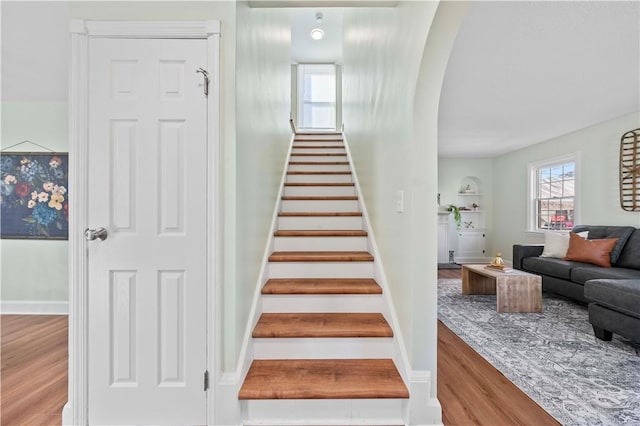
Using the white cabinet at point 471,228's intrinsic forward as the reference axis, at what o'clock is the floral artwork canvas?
The floral artwork canvas is roughly at 1 o'clock from the white cabinet.

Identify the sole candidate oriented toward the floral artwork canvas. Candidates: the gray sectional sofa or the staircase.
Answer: the gray sectional sofa

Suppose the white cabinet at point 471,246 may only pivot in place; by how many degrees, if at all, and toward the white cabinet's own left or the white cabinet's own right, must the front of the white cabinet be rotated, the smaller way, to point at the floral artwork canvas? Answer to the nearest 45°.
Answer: approximately 45° to the white cabinet's own right

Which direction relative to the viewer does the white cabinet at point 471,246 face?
toward the camera

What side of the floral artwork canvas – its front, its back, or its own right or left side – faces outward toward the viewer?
front

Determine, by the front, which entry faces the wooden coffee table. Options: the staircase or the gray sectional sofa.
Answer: the gray sectional sofa

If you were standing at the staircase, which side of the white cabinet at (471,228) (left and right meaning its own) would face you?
front

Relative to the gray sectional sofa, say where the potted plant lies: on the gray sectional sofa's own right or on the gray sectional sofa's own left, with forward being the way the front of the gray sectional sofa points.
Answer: on the gray sectional sofa's own right

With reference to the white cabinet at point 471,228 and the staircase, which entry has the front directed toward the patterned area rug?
the white cabinet

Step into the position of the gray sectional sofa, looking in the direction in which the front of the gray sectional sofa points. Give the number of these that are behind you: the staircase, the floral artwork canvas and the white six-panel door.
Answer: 0
